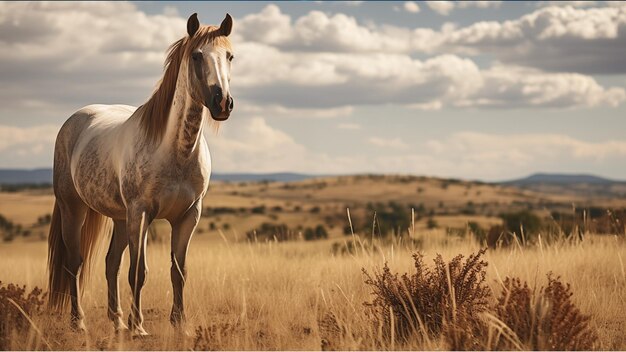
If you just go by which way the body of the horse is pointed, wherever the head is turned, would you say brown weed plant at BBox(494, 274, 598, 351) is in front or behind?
in front

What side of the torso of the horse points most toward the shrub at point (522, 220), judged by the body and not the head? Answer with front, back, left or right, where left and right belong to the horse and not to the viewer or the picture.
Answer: left

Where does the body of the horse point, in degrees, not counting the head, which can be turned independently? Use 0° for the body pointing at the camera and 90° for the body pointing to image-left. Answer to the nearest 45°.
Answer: approximately 315°

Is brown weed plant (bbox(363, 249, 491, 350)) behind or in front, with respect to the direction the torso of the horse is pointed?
in front
